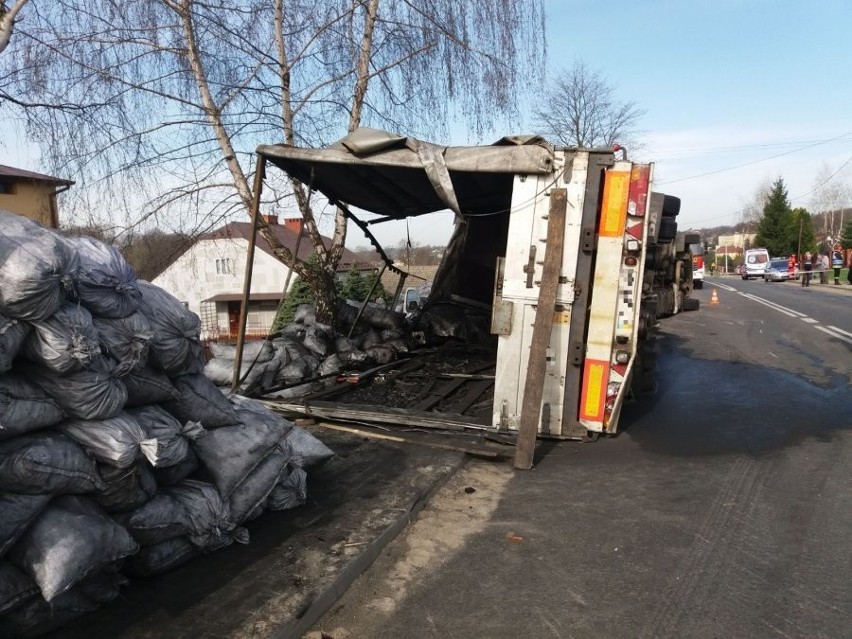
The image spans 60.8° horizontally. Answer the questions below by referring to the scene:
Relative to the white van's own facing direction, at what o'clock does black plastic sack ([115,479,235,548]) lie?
The black plastic sack is roughly at 6 o'clock from the white van.

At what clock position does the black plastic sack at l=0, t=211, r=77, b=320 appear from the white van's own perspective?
The black plastic sack is roughly at 6 o'clock from the white van.
